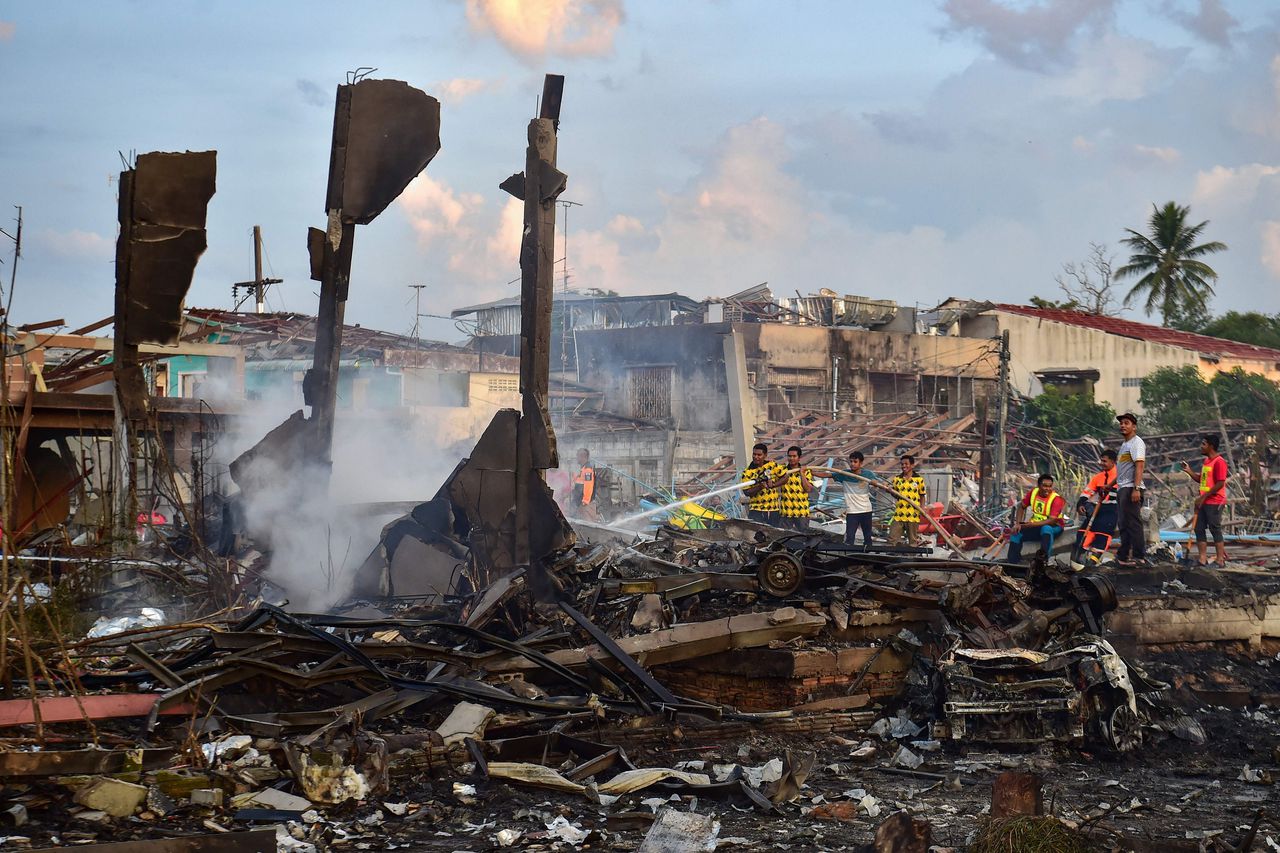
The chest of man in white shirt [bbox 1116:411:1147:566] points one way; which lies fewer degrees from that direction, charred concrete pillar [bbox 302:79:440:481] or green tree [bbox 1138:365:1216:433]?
the charred concrete pillar

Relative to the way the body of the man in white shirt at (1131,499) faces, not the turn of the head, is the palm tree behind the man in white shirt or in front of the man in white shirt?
behind

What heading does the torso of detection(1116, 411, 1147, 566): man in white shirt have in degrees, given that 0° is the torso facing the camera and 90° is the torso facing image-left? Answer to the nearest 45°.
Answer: approximately 45°

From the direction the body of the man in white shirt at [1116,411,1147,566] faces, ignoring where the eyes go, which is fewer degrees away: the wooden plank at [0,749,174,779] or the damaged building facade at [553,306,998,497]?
the wooden plank

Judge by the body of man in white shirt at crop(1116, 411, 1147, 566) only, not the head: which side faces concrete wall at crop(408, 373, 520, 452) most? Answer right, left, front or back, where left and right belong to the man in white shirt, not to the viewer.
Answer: right
